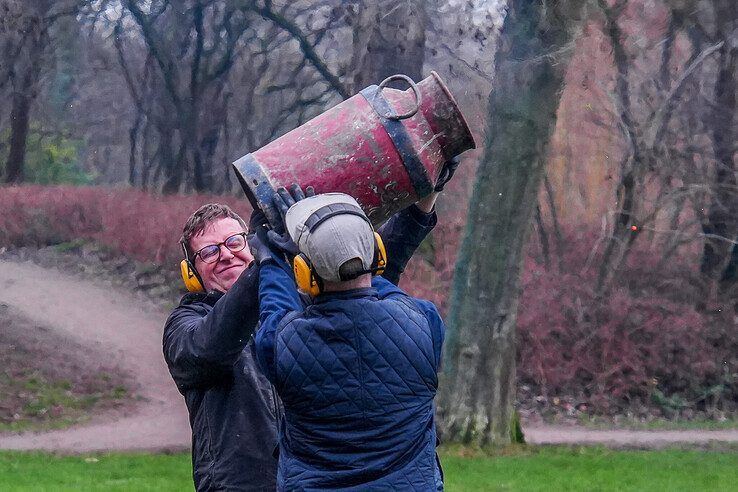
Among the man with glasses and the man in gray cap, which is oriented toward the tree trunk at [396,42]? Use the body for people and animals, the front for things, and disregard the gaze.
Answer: the man in gray cap

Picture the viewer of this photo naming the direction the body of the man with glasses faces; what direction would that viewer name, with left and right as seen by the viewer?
facing the viewer and to the right of the viewer

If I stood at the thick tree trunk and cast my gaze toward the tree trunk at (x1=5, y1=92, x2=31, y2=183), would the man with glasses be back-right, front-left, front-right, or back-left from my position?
back-left

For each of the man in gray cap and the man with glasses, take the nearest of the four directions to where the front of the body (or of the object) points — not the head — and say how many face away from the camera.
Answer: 1

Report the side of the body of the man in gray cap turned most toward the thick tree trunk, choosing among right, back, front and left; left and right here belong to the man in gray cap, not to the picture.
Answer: front

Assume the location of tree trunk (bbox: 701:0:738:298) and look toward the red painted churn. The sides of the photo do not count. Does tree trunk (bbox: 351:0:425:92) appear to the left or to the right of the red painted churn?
right

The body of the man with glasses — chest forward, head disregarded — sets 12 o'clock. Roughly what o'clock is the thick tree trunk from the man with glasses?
The thick tree trunk is roughly at 8 o'clock from the man with glasses.

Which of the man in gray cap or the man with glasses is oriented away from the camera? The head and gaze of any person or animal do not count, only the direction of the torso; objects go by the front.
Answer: the man in gray cap

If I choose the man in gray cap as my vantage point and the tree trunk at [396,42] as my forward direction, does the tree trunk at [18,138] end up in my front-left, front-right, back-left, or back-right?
front-left

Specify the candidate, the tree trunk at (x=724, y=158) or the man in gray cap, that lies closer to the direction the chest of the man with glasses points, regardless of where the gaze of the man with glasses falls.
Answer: the man in gray cap

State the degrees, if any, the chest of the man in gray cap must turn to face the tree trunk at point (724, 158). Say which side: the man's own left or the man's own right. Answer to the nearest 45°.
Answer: approximately 45° to the man's own right

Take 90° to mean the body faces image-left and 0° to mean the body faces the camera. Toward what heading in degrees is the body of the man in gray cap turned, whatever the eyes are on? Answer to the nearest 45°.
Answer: approximately 180°

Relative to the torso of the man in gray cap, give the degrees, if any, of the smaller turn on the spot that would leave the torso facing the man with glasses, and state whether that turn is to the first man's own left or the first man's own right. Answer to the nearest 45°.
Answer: approximately 45° to the first man's own left

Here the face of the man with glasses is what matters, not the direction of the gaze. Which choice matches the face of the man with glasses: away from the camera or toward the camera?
toward the camera

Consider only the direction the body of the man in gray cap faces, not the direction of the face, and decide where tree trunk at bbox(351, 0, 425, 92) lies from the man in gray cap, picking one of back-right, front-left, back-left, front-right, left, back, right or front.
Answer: front

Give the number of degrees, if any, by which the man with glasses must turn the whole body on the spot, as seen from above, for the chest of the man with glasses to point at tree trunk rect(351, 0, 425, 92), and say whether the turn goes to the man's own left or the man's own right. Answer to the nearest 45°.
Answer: approximately 135° to the man's own left
